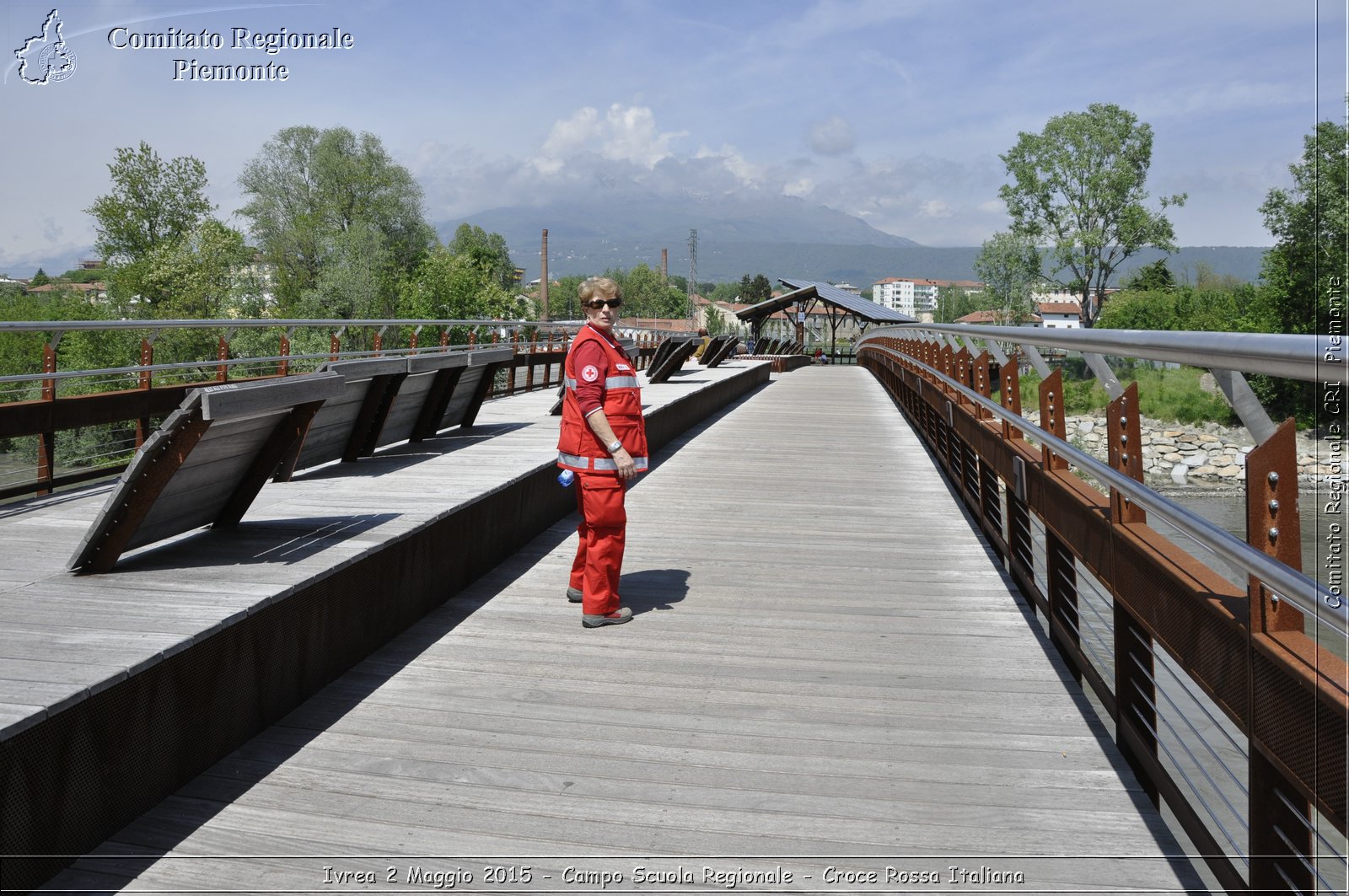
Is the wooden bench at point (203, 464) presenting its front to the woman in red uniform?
no

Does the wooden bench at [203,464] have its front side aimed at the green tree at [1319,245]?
no
